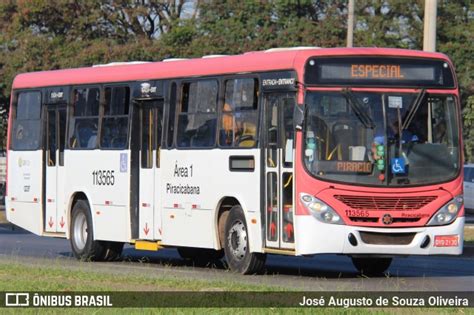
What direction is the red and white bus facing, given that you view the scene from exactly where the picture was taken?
facing the viewer and to the right of the viewer
